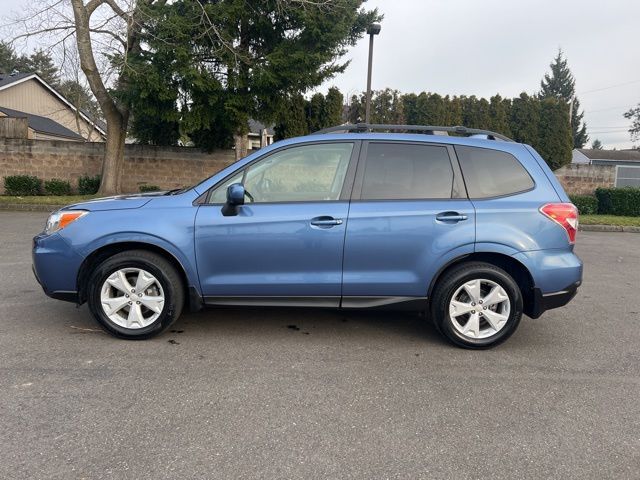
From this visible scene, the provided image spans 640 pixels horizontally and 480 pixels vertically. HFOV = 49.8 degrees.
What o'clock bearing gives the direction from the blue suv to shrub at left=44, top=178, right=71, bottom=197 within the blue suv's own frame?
The shrub is roughly at 2 o'clock from the blue suv.

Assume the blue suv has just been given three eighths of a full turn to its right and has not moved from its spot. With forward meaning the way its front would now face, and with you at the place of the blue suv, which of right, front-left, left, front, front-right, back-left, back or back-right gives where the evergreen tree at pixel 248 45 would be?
front-left

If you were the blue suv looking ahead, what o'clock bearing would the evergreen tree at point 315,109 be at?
The evergreen tree is roughly at 3 o'clock from the blue suv.

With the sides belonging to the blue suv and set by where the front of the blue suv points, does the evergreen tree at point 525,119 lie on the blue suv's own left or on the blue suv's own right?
on the blue suv's own right

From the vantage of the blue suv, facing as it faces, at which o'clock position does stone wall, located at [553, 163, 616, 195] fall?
The stone wall is roughly at 4 o'clock from the blue suv.

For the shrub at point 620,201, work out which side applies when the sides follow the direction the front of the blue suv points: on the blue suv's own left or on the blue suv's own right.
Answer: on the blue suv's own right

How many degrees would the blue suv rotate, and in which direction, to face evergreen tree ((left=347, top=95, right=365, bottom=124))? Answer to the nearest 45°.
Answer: approximately 90° to its right

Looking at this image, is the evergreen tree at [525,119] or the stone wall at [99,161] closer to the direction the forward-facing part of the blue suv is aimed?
the stone wall

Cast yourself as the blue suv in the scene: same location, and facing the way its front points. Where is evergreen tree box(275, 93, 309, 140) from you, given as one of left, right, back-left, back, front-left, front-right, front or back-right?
right

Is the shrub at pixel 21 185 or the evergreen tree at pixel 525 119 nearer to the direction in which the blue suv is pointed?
the shrub

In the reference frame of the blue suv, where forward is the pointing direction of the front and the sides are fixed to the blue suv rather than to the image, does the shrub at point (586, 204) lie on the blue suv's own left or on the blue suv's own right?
on the blue suv's own right

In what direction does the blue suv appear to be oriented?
to the viewer's left

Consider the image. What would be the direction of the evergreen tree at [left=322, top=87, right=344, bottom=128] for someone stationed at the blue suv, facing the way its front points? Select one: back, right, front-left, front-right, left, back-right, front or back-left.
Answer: right
